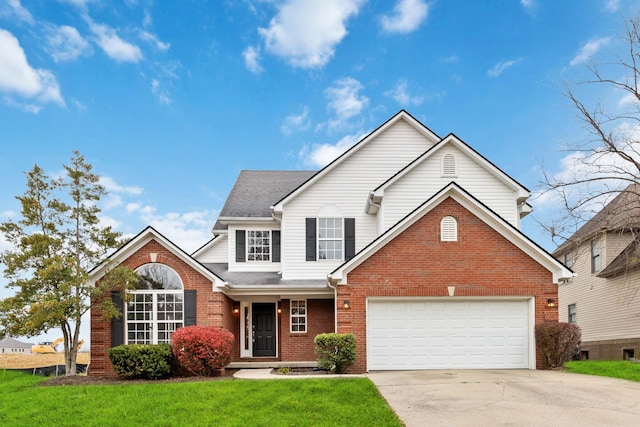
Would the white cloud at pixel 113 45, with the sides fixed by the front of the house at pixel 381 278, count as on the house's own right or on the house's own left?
on the house's own right

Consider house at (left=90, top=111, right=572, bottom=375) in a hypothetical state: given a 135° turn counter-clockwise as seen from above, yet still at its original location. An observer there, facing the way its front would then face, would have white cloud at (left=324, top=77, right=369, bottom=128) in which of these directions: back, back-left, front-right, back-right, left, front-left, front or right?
front-left

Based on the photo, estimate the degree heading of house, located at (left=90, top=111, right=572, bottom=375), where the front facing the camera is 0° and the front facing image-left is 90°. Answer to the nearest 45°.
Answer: approximately 0°

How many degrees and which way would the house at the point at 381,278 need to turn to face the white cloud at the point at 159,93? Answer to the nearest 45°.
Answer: approximately 135° to its right

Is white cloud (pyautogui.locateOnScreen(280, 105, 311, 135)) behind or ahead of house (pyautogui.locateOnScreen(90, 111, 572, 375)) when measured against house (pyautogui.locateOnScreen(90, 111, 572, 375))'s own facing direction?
behind
